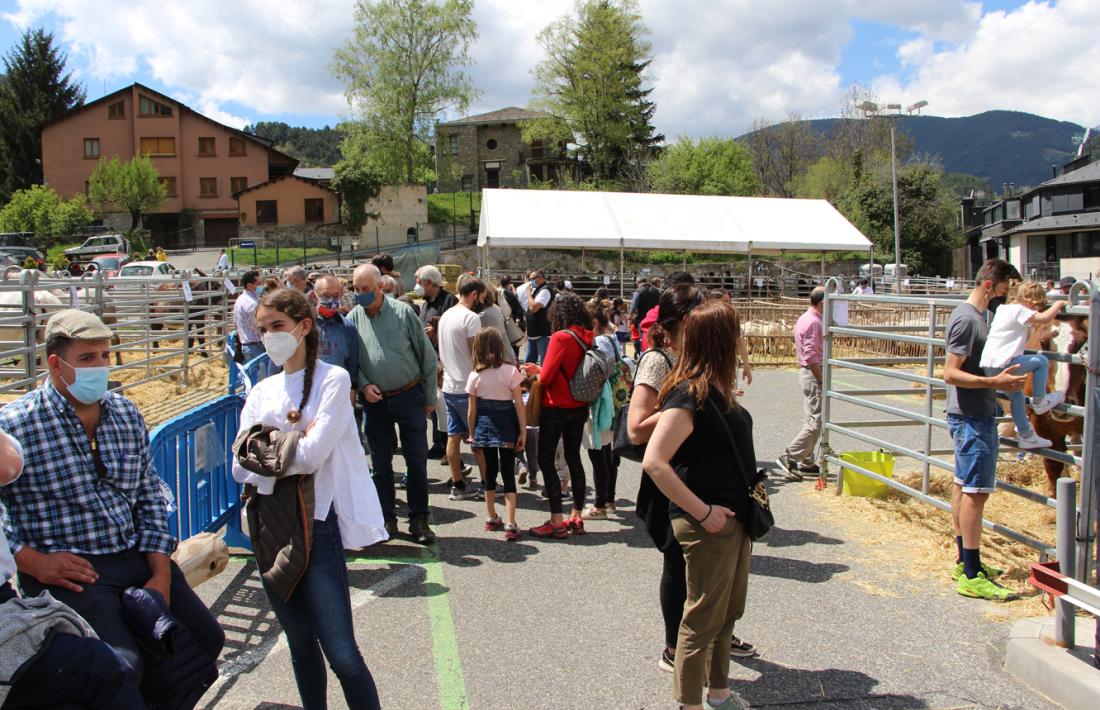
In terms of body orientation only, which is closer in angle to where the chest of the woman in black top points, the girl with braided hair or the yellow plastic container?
the yellow plastic container

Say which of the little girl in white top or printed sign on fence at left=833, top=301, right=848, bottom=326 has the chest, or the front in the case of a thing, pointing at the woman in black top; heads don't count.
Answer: the printed sign on fence

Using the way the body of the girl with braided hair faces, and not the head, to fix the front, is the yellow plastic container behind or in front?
behind

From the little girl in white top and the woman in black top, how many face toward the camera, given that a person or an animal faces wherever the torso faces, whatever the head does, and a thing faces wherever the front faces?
0

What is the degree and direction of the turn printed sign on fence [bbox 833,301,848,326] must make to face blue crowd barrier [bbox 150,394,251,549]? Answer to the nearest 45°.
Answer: approximately 45° to its right

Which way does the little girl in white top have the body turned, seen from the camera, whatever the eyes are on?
to the viewer's right

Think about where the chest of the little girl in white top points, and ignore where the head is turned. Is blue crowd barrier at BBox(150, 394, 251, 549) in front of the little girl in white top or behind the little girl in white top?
behind

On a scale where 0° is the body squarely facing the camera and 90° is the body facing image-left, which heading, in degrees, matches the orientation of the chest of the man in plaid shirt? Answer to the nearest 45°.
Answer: approximately 315°
